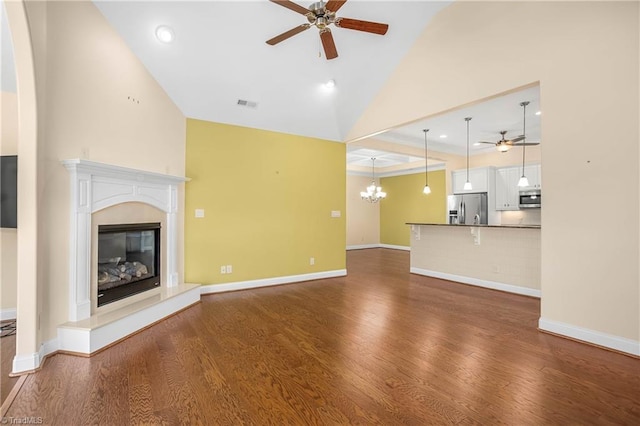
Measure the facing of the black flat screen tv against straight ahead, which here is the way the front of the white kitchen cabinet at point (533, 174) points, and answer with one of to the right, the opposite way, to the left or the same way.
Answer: to the left

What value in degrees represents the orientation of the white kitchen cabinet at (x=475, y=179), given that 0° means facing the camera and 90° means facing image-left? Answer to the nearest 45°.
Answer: approximately 0°

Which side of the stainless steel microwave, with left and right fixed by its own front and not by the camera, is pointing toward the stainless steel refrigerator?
right

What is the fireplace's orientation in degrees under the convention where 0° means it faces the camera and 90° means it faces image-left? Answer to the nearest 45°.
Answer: approximately 315°

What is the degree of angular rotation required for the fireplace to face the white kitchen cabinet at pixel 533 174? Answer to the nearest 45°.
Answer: approximately 45° to its left

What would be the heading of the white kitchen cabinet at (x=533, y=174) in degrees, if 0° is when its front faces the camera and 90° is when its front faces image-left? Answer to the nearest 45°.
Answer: approximately 0°

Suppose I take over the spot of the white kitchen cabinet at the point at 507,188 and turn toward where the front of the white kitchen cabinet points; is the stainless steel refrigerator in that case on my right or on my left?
on my right

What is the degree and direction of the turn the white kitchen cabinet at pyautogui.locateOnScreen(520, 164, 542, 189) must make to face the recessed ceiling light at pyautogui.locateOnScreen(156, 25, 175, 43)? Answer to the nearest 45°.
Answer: approximately 45° to its right

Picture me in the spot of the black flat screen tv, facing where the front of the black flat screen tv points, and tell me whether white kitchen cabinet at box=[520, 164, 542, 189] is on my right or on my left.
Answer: on my left

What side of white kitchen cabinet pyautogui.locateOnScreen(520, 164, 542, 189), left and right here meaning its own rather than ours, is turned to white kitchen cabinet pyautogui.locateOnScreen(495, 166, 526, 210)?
right
